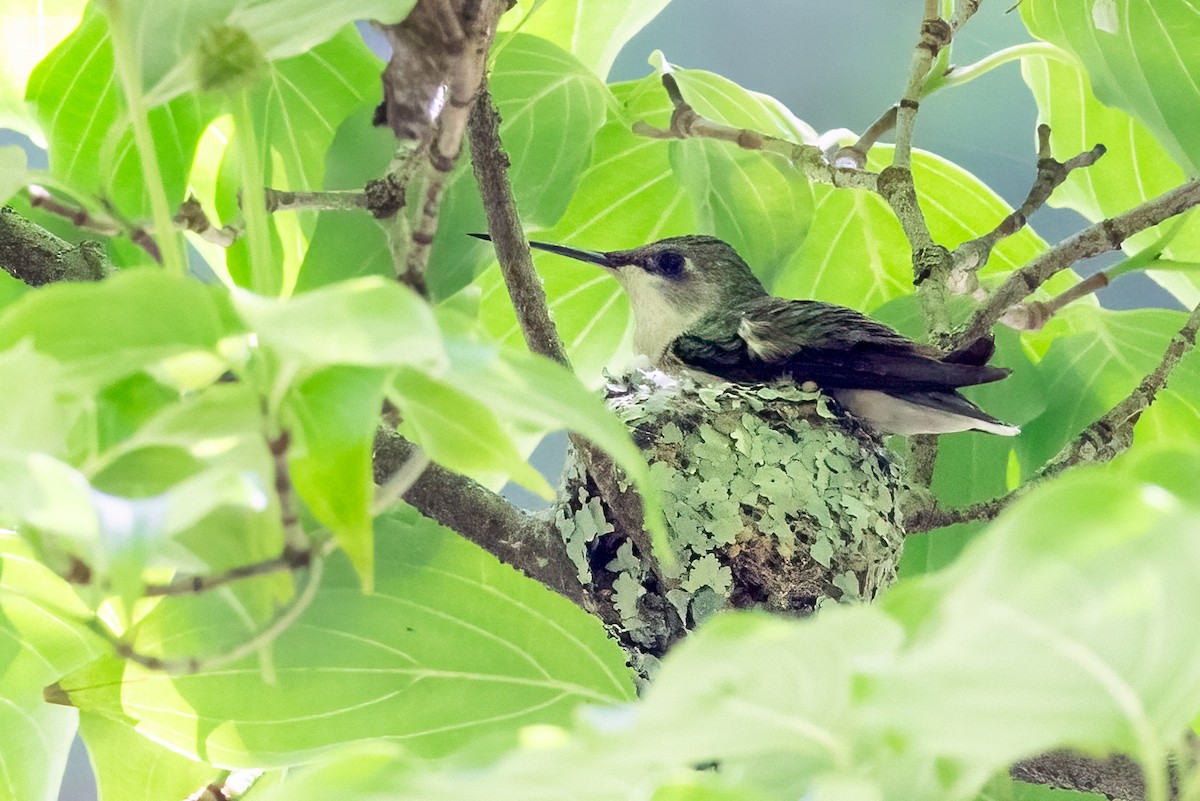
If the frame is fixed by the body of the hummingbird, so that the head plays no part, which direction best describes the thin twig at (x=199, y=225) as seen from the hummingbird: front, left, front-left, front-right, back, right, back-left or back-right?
front-left

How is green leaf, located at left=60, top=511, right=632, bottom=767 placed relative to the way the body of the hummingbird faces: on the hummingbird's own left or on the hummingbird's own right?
on the hummingbird's own left

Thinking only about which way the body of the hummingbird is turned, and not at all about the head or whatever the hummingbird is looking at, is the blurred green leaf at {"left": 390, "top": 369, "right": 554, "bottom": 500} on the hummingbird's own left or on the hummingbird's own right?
on the hummingbird's own left

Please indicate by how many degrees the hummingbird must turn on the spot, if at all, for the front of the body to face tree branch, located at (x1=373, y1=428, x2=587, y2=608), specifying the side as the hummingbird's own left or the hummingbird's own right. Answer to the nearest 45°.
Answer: approximately 45° to the hummingbird's own left

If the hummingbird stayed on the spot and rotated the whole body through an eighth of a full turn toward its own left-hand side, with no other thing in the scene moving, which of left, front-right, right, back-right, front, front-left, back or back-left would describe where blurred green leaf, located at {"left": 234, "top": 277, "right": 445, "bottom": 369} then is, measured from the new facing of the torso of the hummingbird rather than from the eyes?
front-left

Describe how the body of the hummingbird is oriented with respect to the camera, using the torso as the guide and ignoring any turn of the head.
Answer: to the viewer's left

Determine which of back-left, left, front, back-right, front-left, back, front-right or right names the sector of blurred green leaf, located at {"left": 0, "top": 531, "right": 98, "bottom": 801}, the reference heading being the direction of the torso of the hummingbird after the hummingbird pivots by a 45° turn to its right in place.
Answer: left

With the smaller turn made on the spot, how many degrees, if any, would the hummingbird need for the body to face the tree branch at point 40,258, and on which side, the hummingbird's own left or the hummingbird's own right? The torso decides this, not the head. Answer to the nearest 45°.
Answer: approximately 45° to the hummingbird's own left

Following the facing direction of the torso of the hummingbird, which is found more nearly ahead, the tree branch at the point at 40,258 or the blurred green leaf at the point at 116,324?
the tree branch
